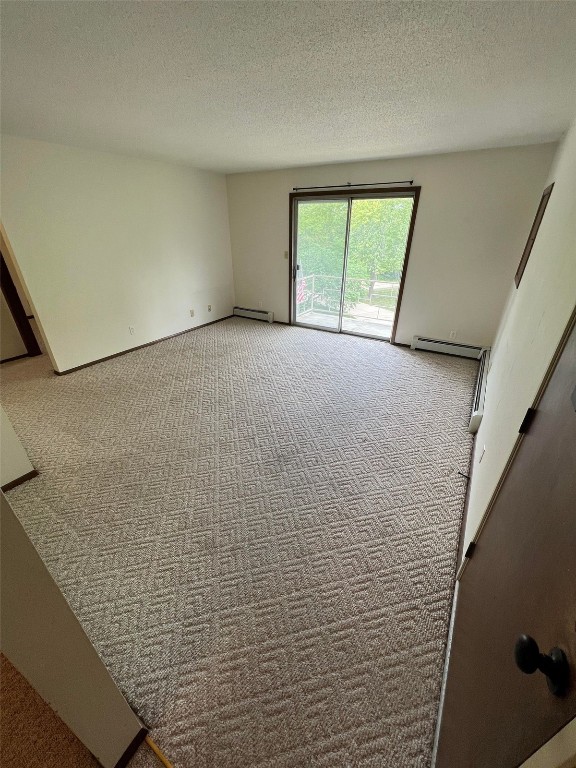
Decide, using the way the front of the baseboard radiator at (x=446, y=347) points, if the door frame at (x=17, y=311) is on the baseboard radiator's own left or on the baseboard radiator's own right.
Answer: on the baseboard radiator's own right

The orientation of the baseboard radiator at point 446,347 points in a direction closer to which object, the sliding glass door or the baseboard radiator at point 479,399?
the baseboard radiator

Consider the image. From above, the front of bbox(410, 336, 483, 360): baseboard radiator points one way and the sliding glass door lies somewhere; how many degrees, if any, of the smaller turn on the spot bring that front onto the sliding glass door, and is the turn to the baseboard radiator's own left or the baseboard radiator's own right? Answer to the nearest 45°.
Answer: approximately 90° to the baseboard radiator's own right

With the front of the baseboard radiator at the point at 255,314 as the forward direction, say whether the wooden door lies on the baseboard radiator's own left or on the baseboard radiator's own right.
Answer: on the baseboard radiator's own left

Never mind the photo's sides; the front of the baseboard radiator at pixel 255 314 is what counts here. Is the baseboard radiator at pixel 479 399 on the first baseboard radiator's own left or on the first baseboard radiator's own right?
on the first baseboard radiator's own left

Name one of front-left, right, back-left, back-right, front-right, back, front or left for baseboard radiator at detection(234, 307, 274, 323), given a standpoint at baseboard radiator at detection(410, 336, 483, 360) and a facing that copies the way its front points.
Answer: right

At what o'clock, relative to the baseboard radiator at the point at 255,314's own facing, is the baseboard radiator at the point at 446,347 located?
the baseboard radiator at the point at 446,347 is roughly at 9 o'clock from the baseboard radiator at the point at 255,314.

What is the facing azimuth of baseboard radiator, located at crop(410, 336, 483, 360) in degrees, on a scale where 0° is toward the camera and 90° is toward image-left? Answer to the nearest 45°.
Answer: approximately 0°

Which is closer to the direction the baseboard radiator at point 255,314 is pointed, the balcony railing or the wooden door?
the wooden door

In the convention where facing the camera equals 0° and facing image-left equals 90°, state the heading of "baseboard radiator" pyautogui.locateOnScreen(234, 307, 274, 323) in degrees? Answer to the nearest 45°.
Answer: approximately 45°

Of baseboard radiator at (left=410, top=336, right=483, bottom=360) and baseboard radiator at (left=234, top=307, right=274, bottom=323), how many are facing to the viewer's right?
0
